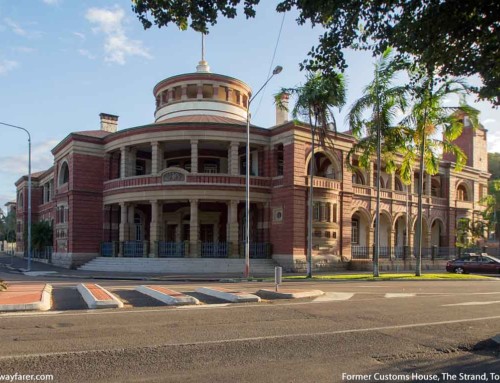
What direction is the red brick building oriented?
toward the camera

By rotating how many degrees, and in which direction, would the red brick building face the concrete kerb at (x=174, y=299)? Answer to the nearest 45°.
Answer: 0° — it already faces it

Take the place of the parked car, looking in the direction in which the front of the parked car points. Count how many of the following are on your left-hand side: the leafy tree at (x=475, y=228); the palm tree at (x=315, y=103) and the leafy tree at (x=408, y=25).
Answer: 1

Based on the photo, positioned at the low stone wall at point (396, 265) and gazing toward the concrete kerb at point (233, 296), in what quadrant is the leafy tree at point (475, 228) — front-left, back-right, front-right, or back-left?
back-left

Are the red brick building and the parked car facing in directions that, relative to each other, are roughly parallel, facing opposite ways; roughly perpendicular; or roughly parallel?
roughly perpendicular

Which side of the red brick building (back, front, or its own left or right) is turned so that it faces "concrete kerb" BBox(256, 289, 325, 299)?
front

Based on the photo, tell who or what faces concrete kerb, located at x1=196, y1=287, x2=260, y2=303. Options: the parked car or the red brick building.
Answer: the red brick building

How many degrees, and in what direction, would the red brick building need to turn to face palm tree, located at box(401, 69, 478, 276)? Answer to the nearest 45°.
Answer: approximately 45° to its left
